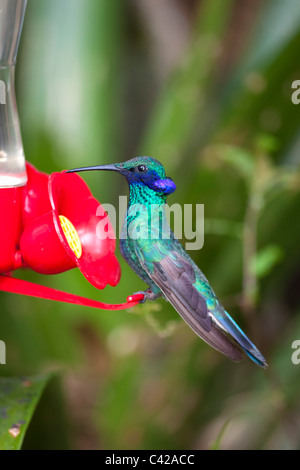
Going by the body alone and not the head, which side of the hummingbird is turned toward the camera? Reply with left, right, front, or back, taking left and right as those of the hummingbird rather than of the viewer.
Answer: left
